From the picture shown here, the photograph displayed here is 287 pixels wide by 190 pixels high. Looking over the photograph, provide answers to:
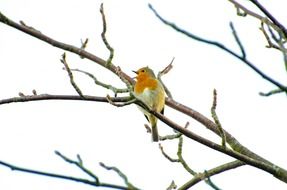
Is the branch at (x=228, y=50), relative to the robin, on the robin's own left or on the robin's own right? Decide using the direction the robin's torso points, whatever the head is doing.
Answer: on the robin's own left

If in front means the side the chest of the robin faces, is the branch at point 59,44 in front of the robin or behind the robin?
in front

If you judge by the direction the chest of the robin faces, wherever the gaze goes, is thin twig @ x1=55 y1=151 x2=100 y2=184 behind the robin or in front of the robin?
in front

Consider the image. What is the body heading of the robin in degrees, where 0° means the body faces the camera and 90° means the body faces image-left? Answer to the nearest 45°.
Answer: approximately 45°
